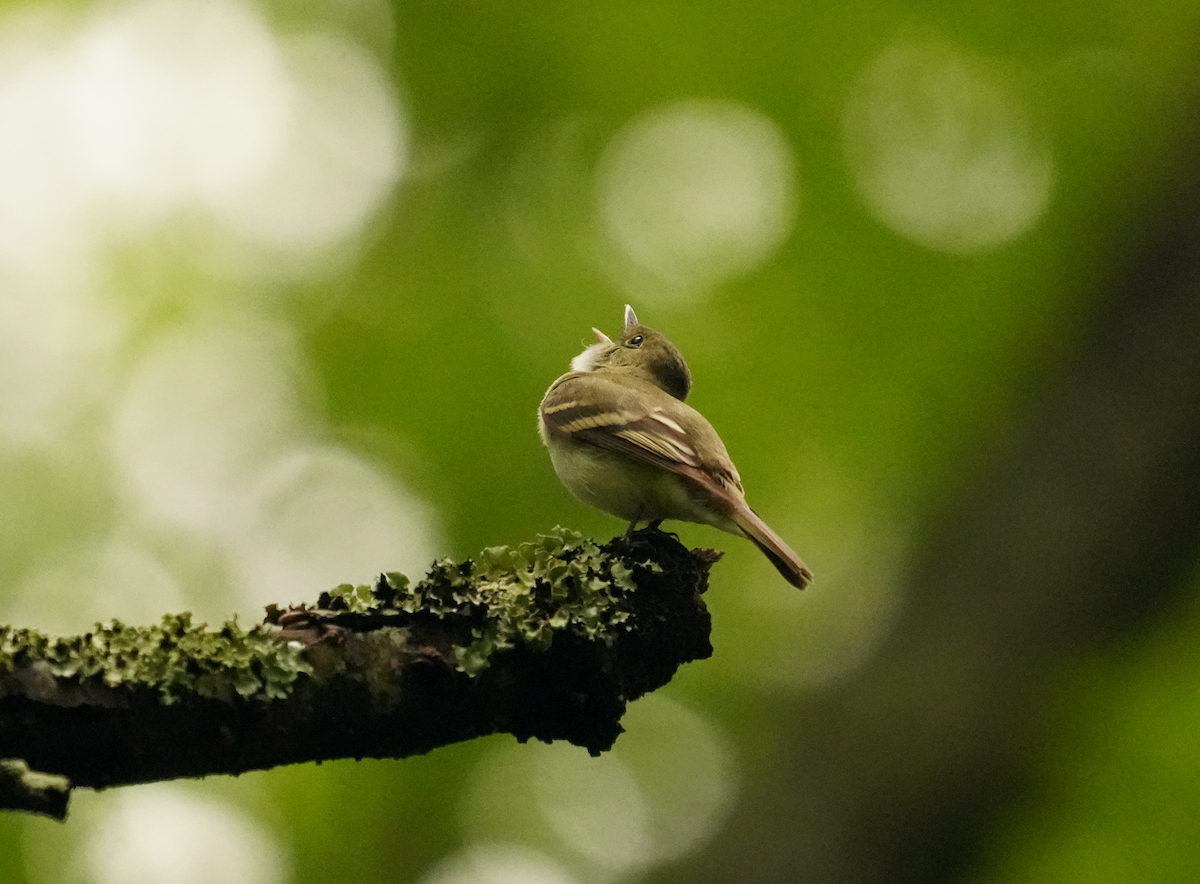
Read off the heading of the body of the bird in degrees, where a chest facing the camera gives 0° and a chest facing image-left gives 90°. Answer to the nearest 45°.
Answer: approximately 90°
